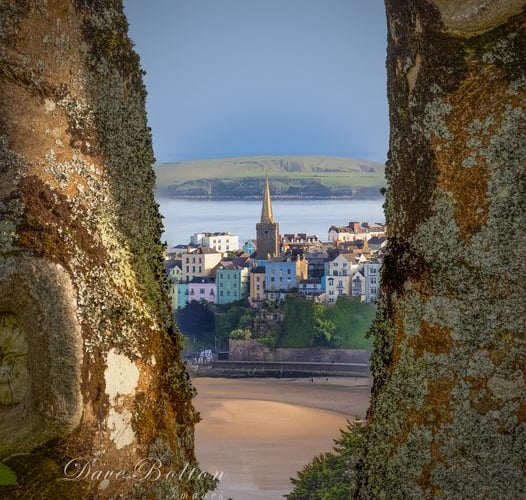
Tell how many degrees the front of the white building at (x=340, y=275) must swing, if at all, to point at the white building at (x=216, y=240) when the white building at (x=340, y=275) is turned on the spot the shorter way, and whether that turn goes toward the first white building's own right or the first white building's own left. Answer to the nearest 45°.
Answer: approximately 90° to the first white building's own right

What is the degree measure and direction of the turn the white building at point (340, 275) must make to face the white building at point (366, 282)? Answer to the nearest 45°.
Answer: approximately 45° to its left

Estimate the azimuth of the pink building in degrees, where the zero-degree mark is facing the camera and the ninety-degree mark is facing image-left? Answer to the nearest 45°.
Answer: approximately 0°

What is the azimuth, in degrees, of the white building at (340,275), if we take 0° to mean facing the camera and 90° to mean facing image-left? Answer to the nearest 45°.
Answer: approximately 0°

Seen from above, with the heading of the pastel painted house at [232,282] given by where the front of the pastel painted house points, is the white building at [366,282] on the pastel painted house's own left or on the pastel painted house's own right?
on the pastel painted house's own left

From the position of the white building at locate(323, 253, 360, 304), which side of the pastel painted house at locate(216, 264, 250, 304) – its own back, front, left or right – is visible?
left
